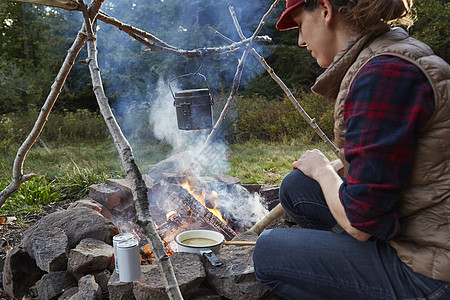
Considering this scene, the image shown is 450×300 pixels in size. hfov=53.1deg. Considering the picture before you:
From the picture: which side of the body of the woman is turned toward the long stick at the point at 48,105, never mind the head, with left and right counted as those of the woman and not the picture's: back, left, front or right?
front

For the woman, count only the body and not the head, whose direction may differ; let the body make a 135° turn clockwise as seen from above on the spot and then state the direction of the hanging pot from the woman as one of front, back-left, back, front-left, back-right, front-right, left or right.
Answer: left

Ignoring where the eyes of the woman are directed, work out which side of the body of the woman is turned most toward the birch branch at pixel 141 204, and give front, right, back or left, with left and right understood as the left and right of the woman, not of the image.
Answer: front

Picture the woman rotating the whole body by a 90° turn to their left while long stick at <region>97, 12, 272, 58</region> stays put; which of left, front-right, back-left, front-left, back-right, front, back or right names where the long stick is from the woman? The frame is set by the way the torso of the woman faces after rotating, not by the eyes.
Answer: back-right

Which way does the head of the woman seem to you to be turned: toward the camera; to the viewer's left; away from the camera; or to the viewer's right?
to the viewer's left

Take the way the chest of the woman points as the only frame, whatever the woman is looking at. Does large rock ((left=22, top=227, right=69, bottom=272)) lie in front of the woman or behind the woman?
in front

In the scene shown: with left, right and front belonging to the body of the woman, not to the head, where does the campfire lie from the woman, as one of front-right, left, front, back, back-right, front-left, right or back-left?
front-right

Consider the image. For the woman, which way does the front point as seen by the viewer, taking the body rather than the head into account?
to the viewer's left

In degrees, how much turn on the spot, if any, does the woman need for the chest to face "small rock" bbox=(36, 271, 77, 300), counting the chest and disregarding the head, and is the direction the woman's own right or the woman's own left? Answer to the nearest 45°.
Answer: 0° — they already face it
